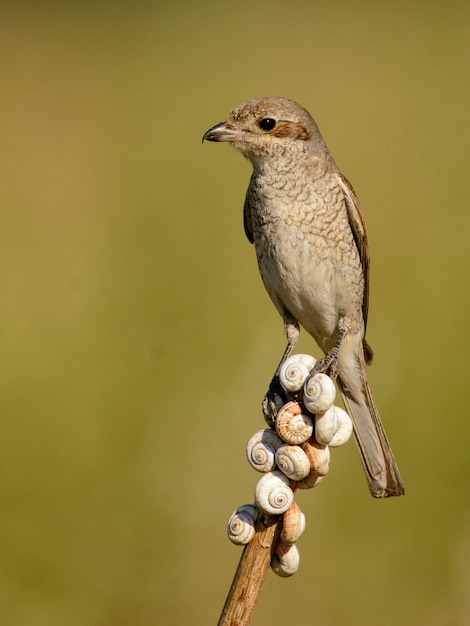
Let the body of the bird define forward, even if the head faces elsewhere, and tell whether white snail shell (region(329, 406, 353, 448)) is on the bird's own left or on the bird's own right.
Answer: on the bird's own left

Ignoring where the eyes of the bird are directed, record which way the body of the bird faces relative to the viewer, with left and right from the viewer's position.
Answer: facing the viewer and to the left of the viewer

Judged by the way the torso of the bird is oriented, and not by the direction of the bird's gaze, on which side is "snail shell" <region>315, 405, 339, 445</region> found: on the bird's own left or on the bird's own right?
on the bird's own left
